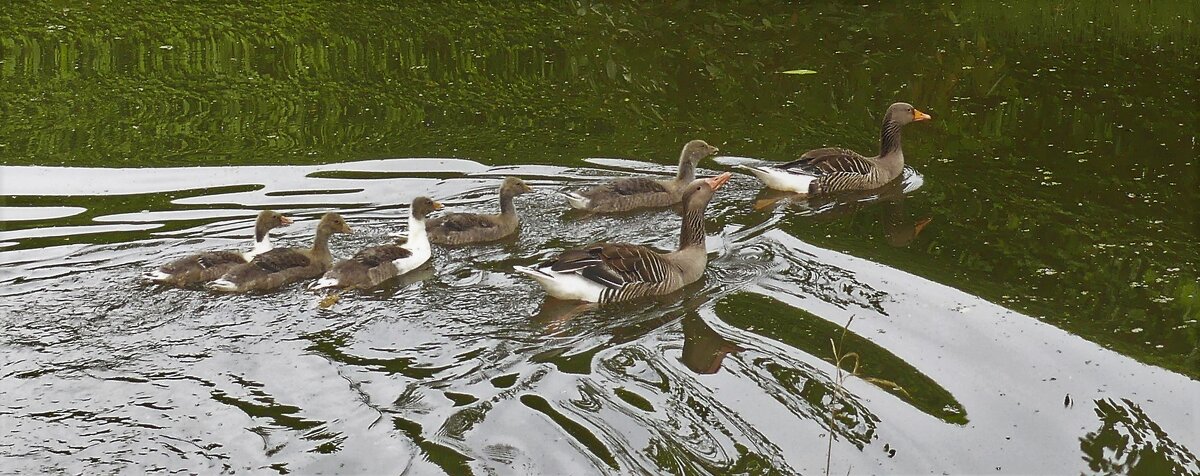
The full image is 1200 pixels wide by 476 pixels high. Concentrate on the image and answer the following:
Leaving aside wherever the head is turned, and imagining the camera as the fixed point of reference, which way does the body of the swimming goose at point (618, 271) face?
to the viewer's right

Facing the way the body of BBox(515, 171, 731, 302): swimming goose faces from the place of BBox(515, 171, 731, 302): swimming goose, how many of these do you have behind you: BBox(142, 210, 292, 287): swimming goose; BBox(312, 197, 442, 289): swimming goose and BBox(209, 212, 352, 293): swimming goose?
3

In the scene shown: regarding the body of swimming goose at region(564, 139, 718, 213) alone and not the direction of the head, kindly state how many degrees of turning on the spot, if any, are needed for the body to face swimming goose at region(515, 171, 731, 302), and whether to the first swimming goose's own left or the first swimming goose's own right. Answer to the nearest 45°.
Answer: approximately 90° to the first swimming goose's own right

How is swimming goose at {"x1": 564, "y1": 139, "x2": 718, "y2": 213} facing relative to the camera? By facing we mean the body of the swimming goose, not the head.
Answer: to the viewer's right

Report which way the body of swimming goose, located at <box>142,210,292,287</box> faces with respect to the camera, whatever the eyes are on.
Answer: to the viewer's right

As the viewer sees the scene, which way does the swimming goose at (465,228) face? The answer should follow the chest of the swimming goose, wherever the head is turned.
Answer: to the viewer's right

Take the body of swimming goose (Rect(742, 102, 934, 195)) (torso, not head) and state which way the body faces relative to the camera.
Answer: to the viewer's right

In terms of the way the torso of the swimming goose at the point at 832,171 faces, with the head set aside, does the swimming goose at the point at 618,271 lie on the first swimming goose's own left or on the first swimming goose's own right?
on the first swimming goose's own right

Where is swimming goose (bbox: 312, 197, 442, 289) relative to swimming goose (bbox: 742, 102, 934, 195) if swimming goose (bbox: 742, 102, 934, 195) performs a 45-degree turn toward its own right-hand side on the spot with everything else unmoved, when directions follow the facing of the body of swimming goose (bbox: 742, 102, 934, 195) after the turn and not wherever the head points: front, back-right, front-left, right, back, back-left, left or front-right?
right

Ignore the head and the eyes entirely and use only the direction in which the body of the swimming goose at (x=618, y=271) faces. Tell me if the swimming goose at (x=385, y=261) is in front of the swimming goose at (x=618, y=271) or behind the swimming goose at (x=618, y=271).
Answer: behind
